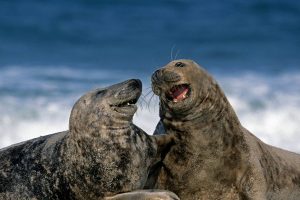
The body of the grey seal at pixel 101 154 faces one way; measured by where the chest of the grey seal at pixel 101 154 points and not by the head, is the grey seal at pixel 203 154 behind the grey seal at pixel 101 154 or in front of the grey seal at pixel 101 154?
in front

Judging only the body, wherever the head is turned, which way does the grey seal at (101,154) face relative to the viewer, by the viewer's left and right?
facing to the right of the viewer

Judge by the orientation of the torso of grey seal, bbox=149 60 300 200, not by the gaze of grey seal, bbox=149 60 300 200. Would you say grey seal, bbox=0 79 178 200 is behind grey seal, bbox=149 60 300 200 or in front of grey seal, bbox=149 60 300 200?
in front

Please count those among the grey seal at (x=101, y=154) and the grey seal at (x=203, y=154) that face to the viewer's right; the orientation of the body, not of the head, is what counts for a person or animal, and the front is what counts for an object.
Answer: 1

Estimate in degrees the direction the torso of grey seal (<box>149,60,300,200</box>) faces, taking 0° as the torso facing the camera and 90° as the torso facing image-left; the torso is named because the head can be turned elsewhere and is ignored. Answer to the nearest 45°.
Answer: approximately 45°
